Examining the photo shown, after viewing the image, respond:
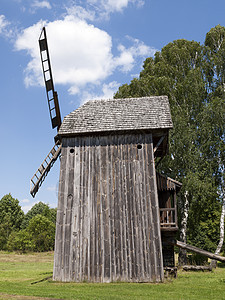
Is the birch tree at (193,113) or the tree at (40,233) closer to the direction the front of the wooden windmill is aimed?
the tree

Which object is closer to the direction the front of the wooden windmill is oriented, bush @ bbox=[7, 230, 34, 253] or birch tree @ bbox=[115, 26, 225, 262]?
the bush

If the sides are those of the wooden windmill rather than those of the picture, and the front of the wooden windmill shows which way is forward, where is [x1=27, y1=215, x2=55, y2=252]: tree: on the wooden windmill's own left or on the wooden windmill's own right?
on the wooden windmill's own right

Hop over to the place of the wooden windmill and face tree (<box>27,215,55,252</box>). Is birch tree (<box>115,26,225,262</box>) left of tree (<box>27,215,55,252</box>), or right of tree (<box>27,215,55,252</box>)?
right

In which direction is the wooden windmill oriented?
to the viewer's left

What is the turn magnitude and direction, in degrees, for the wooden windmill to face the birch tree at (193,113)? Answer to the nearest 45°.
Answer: approximately 135° to its right
